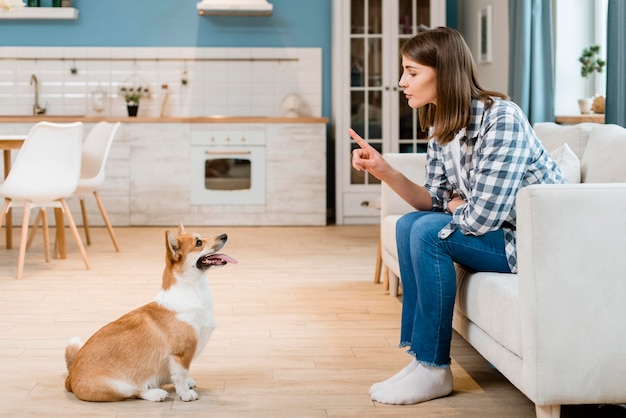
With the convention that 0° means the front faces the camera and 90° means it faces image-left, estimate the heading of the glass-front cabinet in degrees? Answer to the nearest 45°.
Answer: approximately 0°

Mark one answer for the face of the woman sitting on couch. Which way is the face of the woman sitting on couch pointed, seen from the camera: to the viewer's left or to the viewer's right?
to the viewer's left

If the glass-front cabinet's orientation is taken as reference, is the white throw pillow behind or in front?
in front

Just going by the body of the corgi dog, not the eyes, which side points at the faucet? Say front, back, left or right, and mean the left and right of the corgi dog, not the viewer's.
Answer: left

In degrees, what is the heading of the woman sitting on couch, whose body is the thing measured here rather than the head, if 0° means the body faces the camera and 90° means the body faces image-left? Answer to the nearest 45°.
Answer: approximately 90°

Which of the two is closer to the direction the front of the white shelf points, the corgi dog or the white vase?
the corgi dog

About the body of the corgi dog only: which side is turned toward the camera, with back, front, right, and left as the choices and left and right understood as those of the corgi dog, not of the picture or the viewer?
right

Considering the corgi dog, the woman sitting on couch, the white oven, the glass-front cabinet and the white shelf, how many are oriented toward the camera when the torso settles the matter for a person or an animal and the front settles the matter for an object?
3
